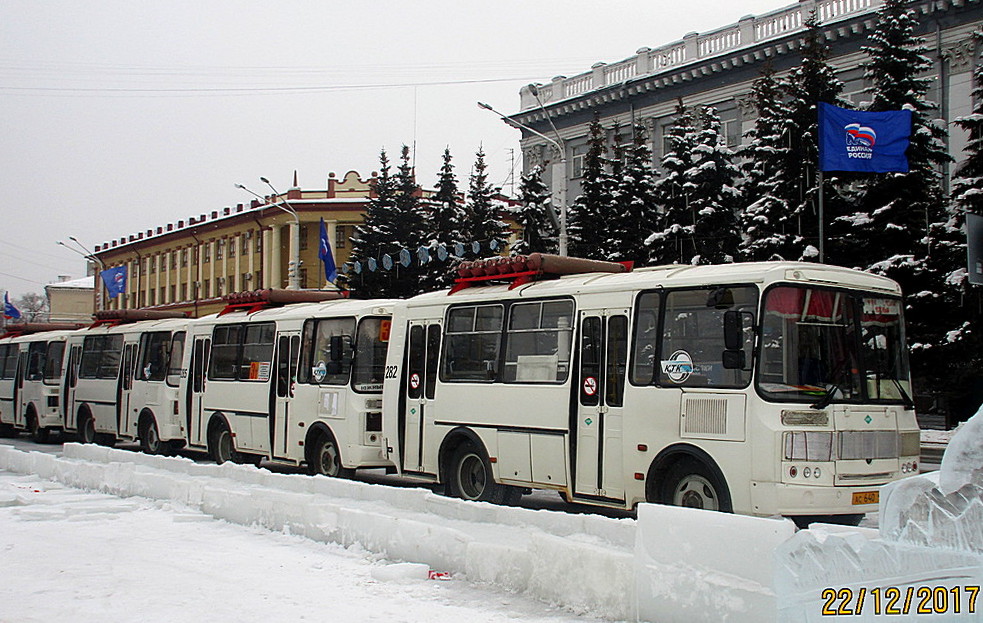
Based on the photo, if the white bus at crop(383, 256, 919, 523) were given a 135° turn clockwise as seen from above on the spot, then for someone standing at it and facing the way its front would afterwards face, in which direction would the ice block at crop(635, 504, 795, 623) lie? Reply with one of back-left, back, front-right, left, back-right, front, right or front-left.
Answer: left

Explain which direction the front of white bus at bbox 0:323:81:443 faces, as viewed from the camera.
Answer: facing the viewer and to the right of the viewer

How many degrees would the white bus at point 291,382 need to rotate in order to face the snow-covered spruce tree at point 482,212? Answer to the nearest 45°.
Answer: approximately 135° to its left

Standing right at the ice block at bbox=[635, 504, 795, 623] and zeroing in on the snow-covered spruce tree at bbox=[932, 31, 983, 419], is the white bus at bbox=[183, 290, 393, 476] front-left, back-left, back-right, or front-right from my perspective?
front-left

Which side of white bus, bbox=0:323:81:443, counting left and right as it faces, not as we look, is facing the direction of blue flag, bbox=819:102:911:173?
front

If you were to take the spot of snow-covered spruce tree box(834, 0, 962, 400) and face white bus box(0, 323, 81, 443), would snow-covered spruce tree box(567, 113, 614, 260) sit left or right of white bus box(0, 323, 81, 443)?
right

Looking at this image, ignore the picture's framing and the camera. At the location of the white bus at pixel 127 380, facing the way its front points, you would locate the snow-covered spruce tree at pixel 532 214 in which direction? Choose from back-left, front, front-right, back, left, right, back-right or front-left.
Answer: left

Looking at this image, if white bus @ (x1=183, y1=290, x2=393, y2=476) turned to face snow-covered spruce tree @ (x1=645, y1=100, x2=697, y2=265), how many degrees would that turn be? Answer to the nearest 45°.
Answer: approximately 90° to its left

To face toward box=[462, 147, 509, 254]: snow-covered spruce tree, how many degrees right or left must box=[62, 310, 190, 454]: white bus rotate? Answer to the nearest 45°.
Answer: approximately 90° to its left

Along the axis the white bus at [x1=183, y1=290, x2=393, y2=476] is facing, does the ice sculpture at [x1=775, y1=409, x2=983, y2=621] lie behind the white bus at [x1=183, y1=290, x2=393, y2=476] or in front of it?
in front

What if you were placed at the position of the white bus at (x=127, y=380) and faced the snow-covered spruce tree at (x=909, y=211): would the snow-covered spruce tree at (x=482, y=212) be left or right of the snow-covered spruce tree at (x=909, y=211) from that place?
left
